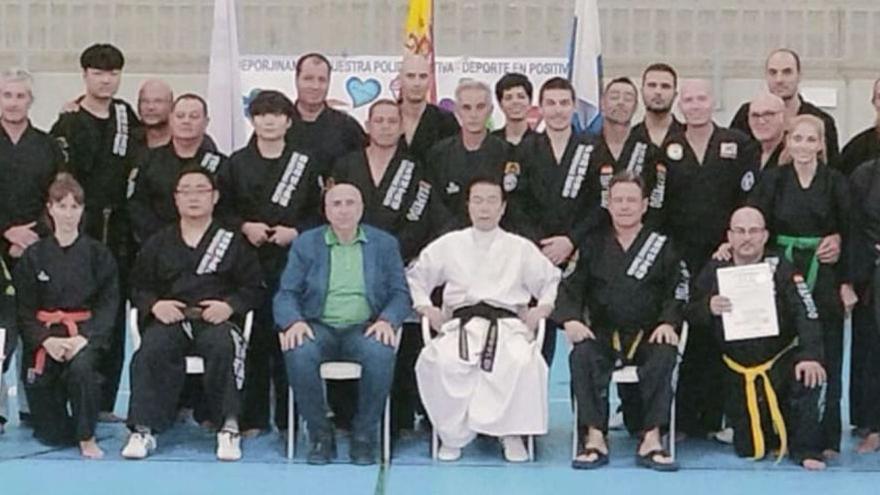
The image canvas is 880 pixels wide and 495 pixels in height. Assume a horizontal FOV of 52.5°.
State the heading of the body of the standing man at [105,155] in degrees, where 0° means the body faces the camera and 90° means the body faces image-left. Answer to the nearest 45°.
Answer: approximately 0°

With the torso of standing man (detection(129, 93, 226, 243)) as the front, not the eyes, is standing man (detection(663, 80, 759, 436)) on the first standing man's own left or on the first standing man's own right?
on the first standing man's own left

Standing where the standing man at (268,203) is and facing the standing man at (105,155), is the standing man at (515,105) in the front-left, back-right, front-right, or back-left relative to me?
back-right

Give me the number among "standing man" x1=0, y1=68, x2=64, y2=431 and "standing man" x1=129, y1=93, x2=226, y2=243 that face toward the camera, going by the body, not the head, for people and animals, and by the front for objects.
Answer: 2

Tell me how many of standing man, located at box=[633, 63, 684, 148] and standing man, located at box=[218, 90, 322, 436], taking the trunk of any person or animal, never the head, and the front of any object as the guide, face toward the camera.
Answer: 2
